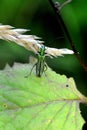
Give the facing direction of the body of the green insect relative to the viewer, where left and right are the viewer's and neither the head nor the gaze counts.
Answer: facing away from the viewer
